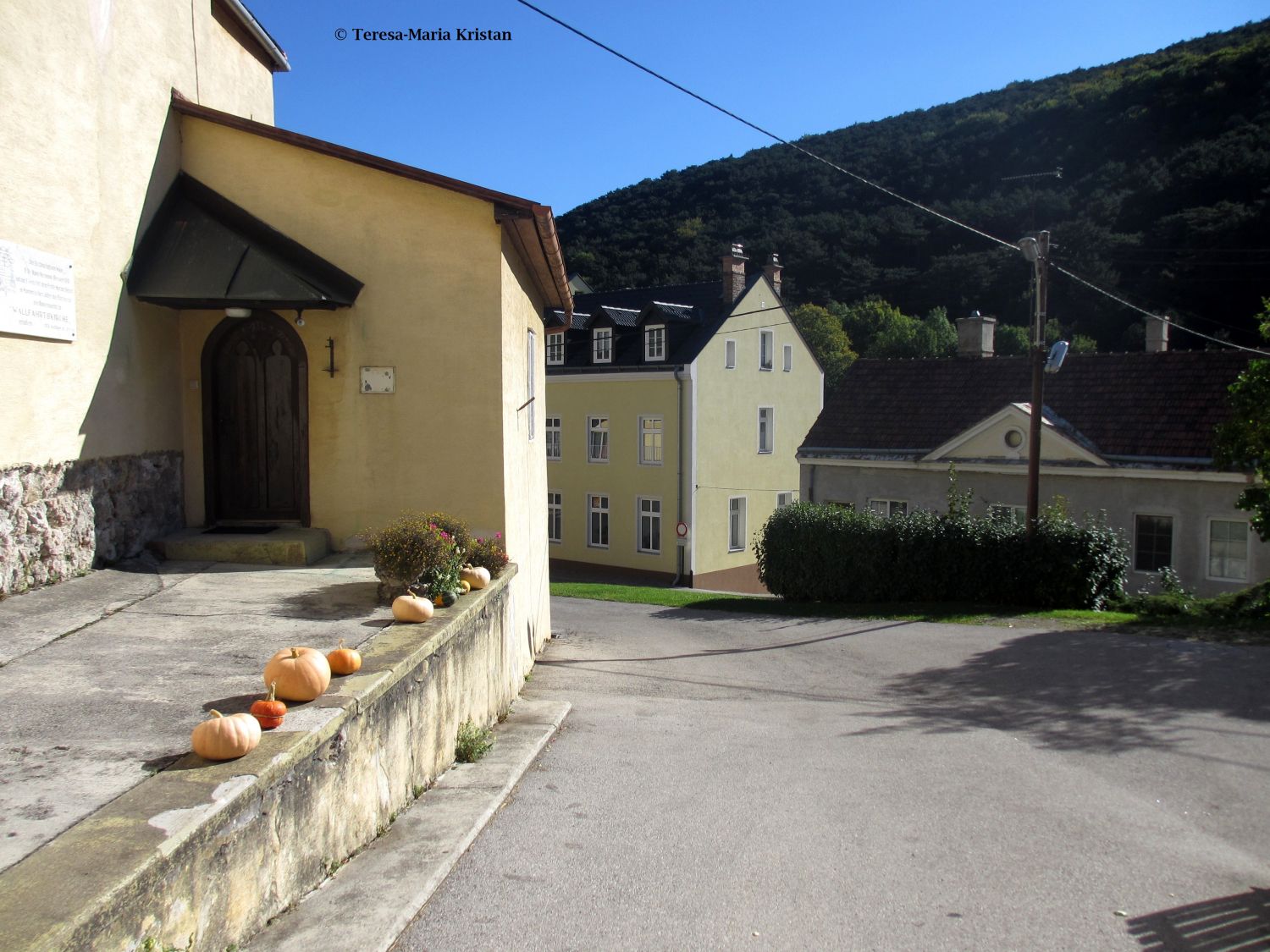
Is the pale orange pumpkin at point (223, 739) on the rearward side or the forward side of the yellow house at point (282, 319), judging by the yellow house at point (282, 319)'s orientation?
on the forward side

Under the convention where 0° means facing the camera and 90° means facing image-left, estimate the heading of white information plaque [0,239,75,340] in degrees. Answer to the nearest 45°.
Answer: approximately 315°

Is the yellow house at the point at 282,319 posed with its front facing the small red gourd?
yes

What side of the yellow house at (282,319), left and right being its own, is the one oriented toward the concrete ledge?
front

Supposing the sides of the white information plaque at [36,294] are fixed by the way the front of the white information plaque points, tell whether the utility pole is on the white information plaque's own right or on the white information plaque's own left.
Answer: on the white information plaque's own left

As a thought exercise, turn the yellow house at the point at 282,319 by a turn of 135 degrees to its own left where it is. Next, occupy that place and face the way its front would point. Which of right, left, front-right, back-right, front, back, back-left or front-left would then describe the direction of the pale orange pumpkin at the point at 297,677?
back-right

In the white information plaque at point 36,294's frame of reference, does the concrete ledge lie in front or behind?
in front

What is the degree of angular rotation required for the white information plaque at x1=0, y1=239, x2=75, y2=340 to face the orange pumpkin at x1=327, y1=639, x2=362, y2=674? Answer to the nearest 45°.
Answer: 0° — it already faces it

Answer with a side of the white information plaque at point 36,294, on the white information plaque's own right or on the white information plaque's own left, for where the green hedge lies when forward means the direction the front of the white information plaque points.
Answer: on the white information plaque's own left

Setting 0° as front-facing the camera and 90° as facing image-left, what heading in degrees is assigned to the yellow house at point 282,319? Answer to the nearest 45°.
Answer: approximately 0°
